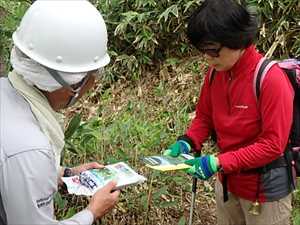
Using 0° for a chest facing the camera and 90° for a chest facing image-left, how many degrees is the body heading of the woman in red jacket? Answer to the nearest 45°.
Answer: approximately 45°

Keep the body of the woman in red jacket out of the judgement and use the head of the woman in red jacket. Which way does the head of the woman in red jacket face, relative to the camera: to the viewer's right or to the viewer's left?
to the viewer's left
